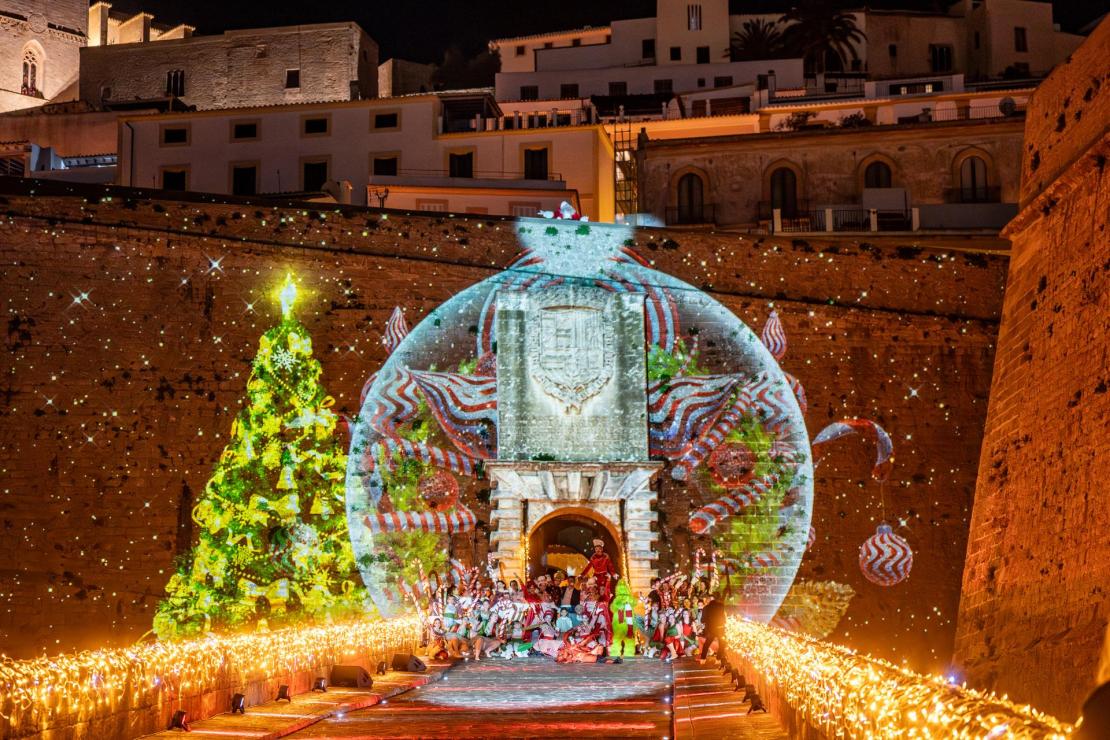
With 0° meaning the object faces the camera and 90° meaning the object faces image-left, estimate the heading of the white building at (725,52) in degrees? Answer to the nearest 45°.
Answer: approximately 0°

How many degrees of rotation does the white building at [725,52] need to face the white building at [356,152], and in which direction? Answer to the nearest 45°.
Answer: approximately 45° to its right

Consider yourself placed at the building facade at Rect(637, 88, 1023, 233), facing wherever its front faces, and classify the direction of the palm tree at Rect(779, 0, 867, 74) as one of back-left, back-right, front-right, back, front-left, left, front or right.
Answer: back

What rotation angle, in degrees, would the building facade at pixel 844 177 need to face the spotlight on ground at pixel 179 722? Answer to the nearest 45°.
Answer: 0° — it already faces it

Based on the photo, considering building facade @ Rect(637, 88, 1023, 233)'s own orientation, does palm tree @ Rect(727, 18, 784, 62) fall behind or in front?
behind

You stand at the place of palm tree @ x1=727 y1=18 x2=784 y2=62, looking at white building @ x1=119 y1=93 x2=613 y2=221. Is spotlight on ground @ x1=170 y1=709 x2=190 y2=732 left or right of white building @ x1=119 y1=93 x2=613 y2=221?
left

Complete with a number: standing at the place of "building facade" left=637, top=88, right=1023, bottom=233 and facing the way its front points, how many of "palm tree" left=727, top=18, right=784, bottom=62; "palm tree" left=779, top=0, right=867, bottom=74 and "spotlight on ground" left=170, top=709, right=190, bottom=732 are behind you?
2

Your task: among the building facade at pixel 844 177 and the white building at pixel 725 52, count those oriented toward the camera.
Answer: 2

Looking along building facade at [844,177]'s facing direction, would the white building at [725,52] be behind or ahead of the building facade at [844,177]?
behind

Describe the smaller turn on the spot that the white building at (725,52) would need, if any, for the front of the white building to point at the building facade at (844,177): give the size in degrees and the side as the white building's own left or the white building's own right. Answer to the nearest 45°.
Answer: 0° — it already faces it

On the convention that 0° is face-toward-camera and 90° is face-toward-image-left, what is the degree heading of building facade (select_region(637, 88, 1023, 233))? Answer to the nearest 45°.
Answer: approximately 0°
